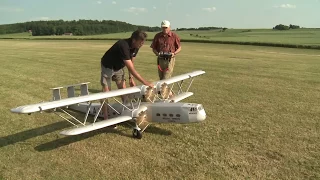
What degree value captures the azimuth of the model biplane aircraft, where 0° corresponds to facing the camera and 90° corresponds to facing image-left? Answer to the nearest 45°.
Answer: approximately 315°

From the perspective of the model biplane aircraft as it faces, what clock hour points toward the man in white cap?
The man in white cap is roughly at 8 o'clock from the model biplane aircraft.

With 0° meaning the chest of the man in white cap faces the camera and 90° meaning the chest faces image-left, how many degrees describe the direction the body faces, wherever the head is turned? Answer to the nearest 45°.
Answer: approximately 0°

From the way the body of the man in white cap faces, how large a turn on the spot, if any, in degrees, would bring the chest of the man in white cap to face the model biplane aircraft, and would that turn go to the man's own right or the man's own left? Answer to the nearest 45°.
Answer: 0° — they already face it
